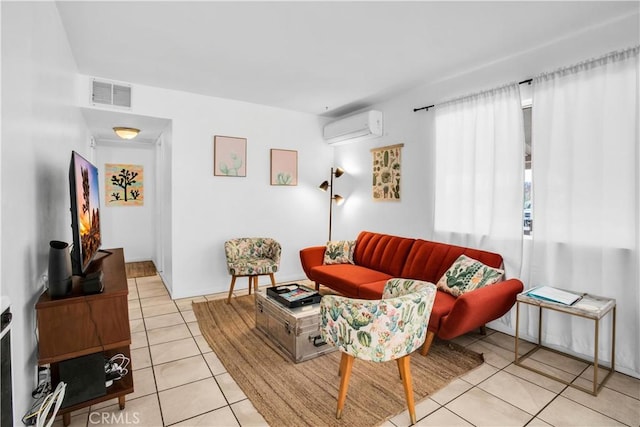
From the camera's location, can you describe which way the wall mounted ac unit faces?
facing the viewer and to the left of the viewer

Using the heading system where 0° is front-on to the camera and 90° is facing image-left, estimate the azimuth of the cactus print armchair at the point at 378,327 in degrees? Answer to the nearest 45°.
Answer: approximately 135°

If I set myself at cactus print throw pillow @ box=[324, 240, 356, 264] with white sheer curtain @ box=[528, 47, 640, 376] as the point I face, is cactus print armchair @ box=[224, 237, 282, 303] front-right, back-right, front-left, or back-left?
back-right

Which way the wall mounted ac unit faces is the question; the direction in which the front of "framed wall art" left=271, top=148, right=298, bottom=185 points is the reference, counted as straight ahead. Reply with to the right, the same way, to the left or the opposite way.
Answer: to the right

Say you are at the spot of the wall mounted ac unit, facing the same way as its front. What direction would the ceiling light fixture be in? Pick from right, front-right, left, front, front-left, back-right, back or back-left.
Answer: front-right

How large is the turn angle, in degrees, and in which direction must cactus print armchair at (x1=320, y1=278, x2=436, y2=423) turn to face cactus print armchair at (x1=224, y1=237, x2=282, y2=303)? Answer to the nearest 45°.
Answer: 0° — it already faces it

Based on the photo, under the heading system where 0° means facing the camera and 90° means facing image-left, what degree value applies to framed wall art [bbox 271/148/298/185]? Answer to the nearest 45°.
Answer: approximately 315°

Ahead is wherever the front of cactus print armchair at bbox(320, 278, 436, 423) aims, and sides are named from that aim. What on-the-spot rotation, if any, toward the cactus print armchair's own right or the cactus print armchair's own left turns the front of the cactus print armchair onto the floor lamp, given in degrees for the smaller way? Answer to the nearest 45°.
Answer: approximately 45° to the cactus print armchair's own right

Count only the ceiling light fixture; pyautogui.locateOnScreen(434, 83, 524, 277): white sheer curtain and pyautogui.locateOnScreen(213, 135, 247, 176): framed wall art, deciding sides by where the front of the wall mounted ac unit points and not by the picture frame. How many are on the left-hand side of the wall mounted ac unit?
1

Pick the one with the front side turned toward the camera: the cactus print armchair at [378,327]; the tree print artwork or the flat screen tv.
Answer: the tree print artwork

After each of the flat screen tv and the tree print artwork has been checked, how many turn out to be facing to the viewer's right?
1

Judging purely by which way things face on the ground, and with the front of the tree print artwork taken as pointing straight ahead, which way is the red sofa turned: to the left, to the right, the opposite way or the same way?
to the right

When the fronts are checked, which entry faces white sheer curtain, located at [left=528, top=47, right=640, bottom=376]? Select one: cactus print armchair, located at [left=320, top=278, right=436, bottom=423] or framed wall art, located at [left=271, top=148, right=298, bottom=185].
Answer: the framed wall art

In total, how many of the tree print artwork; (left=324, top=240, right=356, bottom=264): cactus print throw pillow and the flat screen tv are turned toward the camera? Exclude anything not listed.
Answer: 2

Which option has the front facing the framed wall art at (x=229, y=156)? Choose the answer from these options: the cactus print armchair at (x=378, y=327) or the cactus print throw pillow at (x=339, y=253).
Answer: the cactus print armchair

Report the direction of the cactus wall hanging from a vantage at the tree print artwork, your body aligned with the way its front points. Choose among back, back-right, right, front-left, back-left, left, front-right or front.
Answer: front-left

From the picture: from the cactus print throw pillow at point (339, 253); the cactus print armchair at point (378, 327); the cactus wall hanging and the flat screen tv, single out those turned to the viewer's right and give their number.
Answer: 1

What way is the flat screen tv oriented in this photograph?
to the viewer's right
